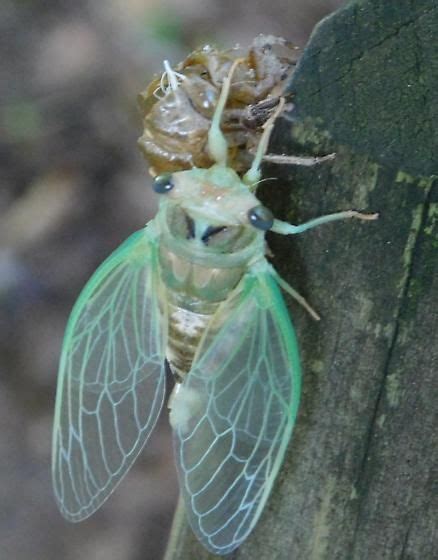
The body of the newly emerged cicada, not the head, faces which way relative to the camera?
away from the camera
